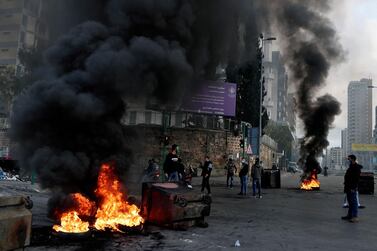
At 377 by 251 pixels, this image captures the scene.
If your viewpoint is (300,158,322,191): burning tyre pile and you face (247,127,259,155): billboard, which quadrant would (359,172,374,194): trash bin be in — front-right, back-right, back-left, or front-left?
back-right

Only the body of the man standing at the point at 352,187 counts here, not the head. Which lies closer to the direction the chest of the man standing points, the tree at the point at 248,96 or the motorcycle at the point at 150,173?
the motorcycle

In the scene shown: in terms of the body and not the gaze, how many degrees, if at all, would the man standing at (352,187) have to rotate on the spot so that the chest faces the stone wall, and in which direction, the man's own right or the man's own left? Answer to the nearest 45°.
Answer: approximately 45° to the man's own right

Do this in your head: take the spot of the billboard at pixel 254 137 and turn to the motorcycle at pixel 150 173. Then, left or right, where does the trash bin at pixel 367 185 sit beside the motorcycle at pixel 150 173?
left

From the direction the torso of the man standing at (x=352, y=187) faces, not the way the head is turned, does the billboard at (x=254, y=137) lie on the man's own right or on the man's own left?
on the man's own right

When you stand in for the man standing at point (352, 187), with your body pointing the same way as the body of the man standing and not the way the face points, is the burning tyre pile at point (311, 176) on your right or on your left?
on your right

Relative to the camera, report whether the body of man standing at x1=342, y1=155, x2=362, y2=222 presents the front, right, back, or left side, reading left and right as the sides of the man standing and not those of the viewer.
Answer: left

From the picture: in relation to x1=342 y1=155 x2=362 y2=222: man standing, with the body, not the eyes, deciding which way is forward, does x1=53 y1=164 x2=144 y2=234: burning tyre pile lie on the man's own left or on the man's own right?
on the man's own left
